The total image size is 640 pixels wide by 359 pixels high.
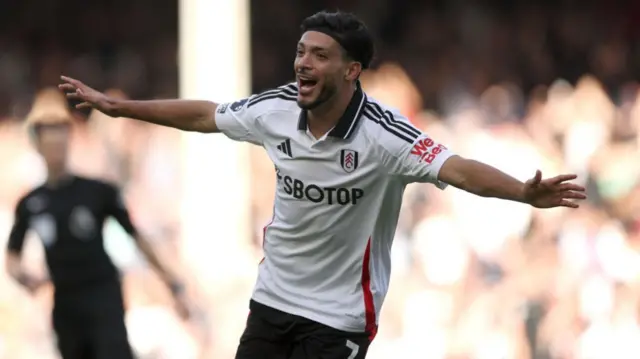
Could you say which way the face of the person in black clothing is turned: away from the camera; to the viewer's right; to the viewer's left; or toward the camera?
toward the camera

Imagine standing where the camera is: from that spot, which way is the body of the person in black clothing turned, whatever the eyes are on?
toward the camera
